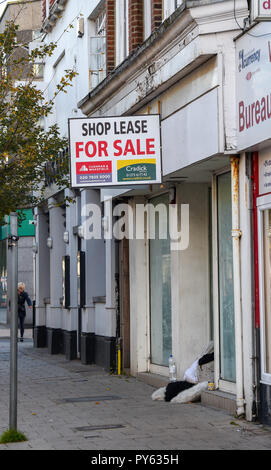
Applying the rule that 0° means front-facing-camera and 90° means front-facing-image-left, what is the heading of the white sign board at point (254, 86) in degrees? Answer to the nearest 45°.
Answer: approximately 45°

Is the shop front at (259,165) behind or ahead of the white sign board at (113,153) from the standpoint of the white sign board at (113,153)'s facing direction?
ahead

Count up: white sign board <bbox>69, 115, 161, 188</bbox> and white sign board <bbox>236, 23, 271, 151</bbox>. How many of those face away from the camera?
0

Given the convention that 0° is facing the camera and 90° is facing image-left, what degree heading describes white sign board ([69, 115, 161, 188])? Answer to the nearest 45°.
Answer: approximately 0°

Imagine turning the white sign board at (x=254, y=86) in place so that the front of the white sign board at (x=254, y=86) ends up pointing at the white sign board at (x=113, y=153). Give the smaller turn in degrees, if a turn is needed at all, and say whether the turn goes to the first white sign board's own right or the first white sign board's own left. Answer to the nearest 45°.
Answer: approximately 90° to the first white sign board's own right

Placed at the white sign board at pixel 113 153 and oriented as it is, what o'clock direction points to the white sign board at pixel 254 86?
the white sign board at pixel 254 86 is roughly at 11 o'clock from the white sign board at pixel 113 153.

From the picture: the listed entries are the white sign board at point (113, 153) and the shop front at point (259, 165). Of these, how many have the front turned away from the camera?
0

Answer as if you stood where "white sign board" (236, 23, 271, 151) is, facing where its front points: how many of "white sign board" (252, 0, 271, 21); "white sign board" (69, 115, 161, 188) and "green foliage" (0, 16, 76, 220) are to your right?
2
